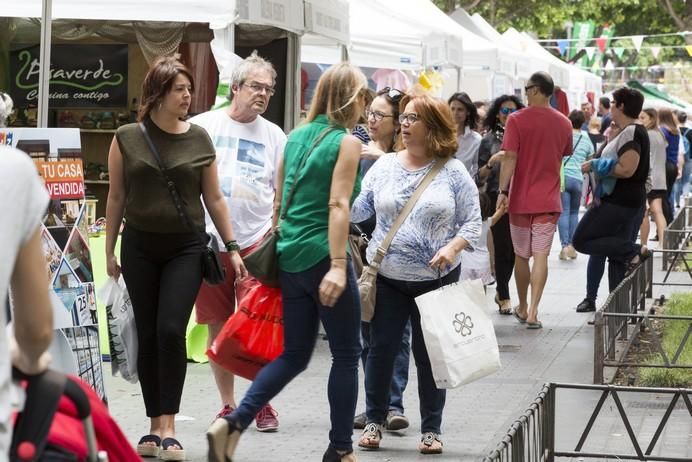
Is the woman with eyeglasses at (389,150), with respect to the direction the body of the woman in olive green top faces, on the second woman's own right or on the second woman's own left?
on the second woman's own left

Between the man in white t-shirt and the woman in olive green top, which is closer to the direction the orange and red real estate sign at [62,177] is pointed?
the woman in olive green top

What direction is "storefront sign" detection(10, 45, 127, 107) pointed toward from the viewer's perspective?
toward the camera

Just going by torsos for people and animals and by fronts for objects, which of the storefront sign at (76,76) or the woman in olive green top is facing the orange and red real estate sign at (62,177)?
the storefront sign at (76,76)

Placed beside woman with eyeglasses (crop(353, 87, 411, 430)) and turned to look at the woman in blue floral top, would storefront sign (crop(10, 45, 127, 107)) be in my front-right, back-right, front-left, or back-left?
back-right

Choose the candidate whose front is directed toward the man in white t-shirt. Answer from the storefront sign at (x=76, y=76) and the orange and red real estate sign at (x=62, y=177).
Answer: the storefront sign at (x=76, y=76)

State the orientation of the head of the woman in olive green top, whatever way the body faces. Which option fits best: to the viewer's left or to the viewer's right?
to the viewer's right

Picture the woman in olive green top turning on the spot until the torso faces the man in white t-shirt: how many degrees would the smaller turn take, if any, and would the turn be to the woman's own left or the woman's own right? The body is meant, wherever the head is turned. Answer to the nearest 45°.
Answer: approximately 135° to the woman's own left

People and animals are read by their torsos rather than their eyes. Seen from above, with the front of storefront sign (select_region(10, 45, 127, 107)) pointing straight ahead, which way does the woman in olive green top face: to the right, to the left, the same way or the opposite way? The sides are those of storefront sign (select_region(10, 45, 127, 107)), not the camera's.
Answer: the same way

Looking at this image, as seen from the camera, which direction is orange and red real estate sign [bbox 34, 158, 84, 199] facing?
toward the camera

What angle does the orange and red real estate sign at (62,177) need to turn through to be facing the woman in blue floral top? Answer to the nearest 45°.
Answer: approximately 90° to its left

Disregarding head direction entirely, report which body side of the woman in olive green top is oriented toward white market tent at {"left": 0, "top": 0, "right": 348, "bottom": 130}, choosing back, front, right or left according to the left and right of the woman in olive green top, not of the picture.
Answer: back

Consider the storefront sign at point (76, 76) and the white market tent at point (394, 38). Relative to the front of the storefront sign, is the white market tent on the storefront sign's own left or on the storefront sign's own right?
on the storefront sign's own left

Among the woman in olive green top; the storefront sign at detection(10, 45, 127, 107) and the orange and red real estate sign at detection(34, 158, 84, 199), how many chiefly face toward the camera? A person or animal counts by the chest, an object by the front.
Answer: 3

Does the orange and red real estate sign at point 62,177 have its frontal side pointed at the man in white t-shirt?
no

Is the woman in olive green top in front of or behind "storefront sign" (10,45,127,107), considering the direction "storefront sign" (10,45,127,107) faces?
in front

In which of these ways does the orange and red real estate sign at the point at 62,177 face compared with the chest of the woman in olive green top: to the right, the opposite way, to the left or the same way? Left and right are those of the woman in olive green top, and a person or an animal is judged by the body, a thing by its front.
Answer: the same way

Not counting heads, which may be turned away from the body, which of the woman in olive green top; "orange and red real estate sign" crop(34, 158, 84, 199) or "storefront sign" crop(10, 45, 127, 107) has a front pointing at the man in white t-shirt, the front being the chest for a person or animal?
"storefront sign" crop(10, 45, 127, 107)
